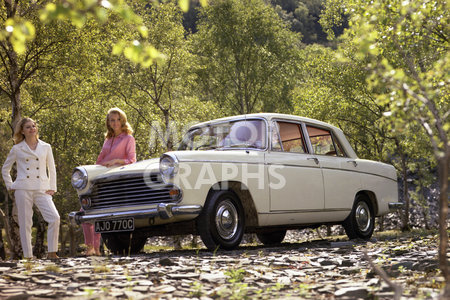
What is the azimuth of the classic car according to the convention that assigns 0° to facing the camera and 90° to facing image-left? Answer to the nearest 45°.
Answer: approximately 45°

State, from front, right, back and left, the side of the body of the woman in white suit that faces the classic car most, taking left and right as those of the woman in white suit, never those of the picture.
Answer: left

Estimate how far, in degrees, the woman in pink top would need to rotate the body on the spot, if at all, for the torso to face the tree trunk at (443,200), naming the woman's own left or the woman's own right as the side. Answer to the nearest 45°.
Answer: approximately 90° to the woman's own left

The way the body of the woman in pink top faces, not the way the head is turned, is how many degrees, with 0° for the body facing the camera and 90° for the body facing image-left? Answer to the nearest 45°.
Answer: approximately 45°
